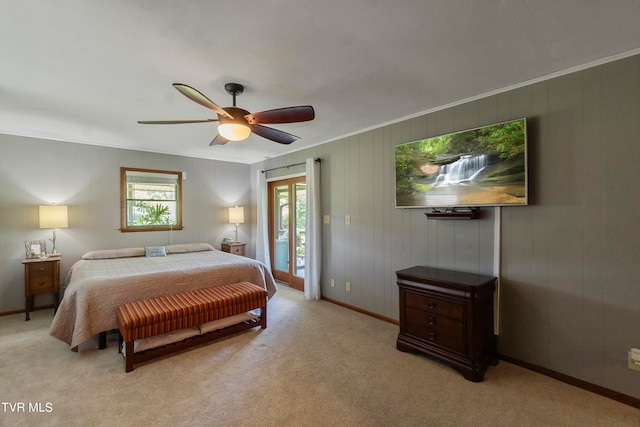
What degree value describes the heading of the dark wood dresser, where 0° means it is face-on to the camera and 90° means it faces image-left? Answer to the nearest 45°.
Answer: approximately 45°

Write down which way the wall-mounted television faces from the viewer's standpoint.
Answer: facing the viewer and to the left of the viewer

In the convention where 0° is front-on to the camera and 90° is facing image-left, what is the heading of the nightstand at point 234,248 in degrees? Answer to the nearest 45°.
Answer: approximately 315°

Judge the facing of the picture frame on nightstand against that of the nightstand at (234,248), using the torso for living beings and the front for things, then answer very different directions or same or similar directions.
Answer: same or similar directions

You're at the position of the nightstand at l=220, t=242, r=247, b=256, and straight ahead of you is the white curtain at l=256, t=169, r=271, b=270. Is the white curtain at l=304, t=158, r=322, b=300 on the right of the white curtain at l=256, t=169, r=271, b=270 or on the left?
right

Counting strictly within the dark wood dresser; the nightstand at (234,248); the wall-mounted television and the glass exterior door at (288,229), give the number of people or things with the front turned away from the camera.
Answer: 0

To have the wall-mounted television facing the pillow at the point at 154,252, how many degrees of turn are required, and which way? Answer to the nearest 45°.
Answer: approximately 45° to its right

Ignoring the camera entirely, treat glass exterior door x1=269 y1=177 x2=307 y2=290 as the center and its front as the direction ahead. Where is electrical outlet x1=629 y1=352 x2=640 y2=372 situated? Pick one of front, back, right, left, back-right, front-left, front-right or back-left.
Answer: left

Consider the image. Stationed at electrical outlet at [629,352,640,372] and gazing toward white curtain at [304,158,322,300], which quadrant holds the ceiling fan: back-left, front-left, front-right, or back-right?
front-left

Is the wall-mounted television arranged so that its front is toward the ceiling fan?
yes

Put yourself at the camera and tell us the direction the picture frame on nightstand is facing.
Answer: facing the viewer

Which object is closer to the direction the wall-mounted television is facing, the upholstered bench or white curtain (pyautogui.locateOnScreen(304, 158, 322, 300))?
the upholstered bench

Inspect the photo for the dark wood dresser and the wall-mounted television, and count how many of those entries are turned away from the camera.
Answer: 0
